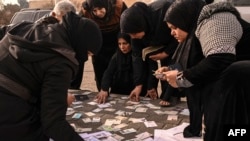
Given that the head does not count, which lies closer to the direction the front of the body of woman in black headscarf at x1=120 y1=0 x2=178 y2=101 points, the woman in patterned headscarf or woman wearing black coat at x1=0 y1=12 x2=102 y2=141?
the woman wearing black coat

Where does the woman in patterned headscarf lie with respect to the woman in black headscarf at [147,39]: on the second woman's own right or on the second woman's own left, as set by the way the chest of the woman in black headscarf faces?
on the second woman's own left

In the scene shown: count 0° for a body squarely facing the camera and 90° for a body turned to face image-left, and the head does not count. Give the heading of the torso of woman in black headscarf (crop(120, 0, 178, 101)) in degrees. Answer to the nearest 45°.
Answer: approximately 45°

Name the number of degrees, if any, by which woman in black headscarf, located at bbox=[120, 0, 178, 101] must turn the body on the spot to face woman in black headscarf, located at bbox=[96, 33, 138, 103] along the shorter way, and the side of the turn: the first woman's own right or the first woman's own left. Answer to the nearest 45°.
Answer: approximately 90° to the first woman's own right
